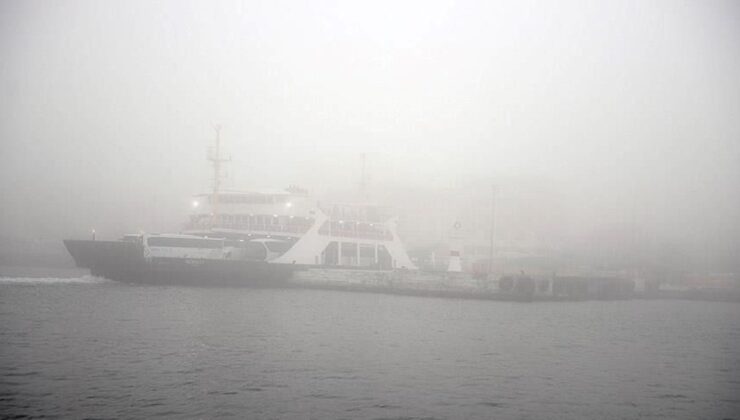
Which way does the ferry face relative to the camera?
to the viewer's left
